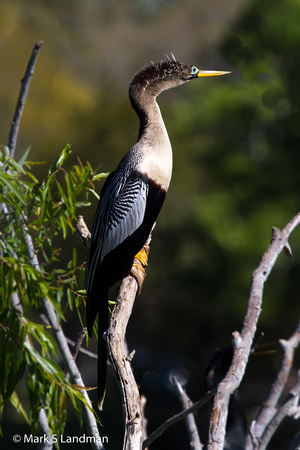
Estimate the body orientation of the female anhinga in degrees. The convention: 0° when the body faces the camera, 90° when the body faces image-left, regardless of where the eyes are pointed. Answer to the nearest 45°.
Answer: approximately 270°
